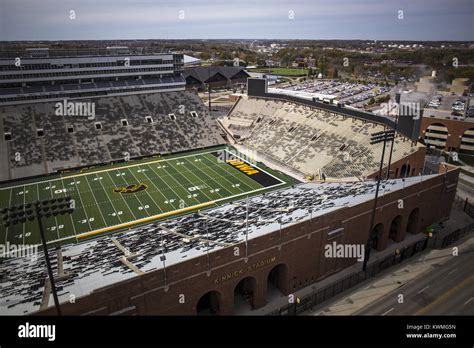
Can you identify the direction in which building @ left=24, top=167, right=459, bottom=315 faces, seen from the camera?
facing the viewer and to the right of the viewer

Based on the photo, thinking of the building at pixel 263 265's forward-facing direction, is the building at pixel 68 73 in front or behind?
behind
